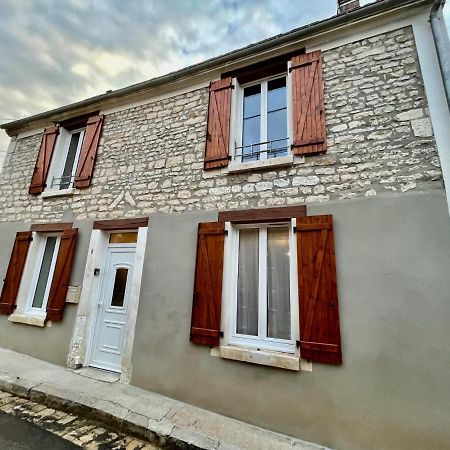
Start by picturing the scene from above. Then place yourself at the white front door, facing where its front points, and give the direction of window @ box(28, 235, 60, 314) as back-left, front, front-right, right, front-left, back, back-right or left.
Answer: right

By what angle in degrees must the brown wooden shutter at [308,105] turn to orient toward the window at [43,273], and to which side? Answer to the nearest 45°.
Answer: approximately 90° to its right

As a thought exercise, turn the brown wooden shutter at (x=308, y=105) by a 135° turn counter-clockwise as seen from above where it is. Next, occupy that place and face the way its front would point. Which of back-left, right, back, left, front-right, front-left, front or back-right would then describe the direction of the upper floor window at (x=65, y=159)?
back-left

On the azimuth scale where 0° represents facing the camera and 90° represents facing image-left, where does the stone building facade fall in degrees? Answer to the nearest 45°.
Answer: approximately 45°

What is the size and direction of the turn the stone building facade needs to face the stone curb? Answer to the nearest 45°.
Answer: approximately 45° to its right

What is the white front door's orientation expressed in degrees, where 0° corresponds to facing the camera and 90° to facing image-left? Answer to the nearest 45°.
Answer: approximately 45°

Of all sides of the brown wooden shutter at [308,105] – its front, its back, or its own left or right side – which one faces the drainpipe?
left

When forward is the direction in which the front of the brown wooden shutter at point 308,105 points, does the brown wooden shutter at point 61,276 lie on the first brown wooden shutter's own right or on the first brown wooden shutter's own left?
on the first brown wooden shutter's own right

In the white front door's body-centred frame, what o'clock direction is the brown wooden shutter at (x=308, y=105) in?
The brown wooden shutter is roughly at 9 o'clock from the white front door.

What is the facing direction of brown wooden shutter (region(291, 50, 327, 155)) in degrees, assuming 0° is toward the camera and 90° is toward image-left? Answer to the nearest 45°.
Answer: approximately 0°

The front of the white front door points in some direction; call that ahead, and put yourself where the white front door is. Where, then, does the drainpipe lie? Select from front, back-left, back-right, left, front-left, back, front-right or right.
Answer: left

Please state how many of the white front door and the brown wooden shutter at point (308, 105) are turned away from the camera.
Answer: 0
